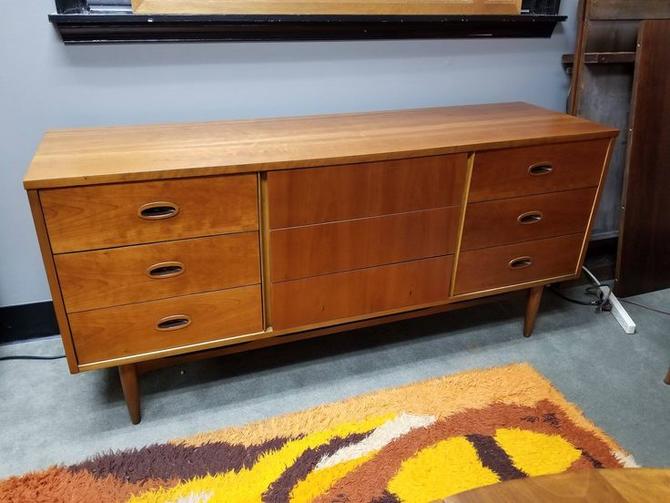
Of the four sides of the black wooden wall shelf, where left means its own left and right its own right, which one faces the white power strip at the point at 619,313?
left

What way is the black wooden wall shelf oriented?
toward the camera

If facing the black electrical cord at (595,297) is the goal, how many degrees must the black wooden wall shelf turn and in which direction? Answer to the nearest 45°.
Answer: approximately 90° to its left
